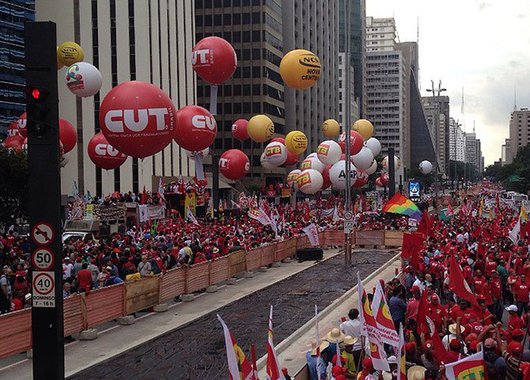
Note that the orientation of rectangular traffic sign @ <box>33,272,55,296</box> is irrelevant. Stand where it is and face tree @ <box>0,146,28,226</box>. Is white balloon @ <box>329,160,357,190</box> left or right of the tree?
right

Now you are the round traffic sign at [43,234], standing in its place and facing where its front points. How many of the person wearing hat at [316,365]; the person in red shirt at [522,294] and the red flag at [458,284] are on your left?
3

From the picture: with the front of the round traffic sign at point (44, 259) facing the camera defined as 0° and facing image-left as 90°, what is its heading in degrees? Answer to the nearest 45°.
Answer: approximately 0°

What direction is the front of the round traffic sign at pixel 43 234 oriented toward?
toward the camera

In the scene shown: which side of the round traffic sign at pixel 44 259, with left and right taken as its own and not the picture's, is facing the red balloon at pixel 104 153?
back

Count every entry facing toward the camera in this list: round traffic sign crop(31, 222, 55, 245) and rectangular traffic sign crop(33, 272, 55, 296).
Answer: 2

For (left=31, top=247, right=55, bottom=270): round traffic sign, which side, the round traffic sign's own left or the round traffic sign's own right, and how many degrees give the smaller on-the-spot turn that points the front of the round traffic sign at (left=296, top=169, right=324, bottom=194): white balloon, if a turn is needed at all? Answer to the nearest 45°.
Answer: approximately 135° to the round traffic sign's own left

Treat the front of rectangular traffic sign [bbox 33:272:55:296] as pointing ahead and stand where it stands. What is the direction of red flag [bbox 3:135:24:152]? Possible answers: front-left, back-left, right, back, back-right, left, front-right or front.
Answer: back

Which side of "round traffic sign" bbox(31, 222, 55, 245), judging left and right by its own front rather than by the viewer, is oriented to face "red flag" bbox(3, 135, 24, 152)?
back

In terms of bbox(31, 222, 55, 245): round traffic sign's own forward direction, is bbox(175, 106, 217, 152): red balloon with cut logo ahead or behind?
behind

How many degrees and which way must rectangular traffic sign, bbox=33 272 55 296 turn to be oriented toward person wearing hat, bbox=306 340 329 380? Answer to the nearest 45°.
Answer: approximately 90° to its left

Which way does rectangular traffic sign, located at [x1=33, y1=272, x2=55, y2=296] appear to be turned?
toward the camera

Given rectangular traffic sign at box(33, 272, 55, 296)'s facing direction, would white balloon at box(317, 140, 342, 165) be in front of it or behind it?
behind

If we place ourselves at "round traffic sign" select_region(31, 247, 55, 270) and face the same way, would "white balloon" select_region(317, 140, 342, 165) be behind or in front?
behind
